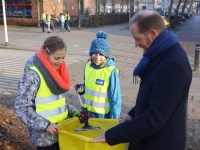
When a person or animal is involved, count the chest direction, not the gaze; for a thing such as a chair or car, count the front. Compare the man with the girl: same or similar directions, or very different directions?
very different directions

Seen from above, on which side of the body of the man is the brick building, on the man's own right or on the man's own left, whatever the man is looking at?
on the man's own right

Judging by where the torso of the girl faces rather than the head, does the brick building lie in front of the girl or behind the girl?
behind

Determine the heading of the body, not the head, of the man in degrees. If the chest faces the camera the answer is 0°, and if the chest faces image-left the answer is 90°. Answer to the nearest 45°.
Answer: approximately 90°

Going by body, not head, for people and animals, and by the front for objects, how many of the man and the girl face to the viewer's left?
1

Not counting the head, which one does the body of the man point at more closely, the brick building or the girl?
the girl

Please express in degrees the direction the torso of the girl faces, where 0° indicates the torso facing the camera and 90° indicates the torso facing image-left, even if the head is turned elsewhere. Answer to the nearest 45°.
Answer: approximately 315°

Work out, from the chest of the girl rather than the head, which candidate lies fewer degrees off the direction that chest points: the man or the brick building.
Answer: the man

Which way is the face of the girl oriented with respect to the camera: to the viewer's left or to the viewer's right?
to the viewer's right
